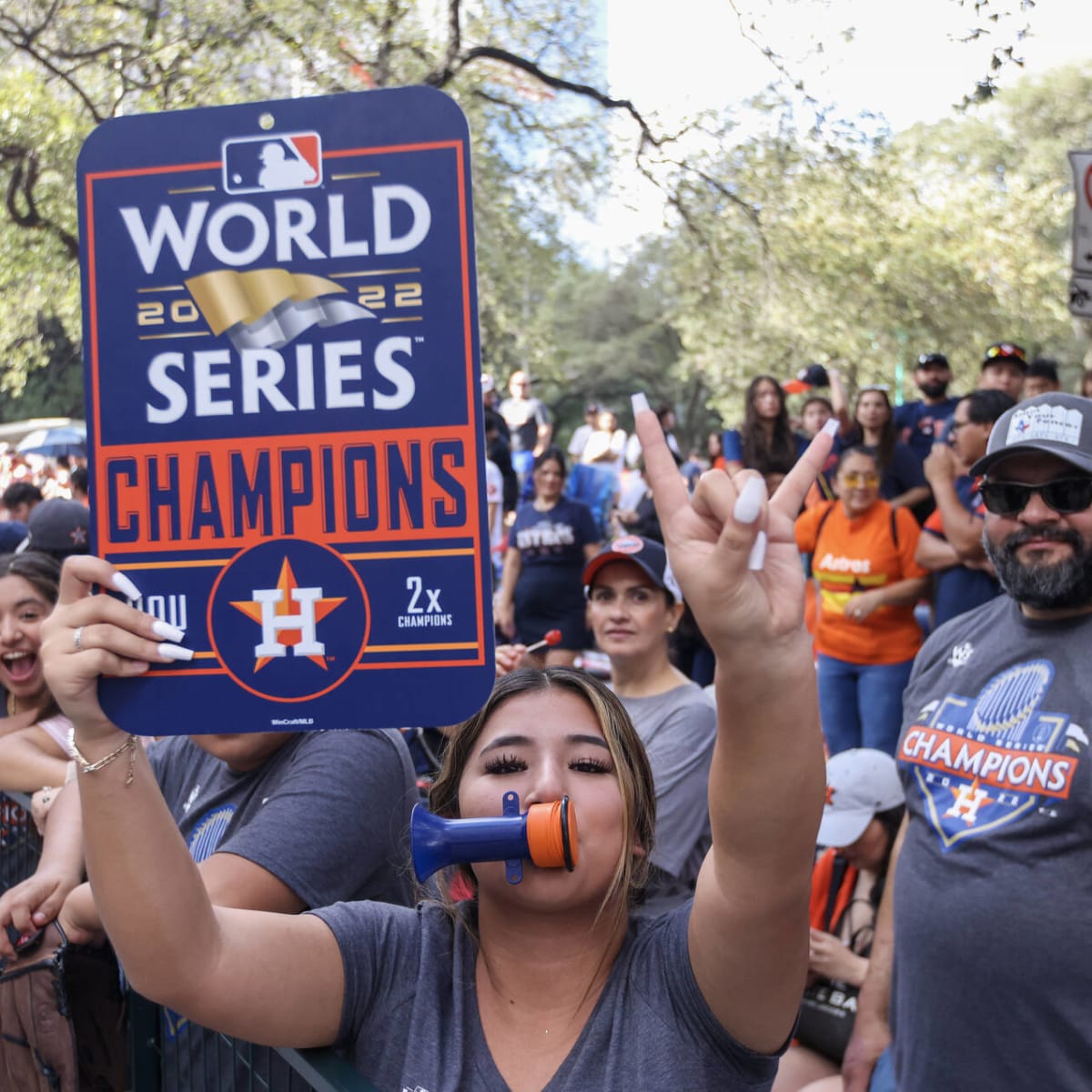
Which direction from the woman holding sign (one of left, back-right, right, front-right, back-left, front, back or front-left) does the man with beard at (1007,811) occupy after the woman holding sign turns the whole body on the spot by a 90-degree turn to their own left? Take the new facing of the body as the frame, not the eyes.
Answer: front-left

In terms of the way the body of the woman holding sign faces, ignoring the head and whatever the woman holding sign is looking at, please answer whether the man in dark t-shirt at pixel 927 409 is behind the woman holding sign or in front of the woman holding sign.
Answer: behind

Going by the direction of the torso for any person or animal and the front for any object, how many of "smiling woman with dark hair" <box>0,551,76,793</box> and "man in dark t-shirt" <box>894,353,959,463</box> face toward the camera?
2

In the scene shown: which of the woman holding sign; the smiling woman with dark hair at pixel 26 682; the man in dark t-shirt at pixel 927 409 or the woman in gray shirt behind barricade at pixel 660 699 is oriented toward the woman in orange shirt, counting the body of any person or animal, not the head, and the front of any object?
the man in dark t-shirt

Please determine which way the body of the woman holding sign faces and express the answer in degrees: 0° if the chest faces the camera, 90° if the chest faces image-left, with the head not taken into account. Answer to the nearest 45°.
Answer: approximately 0°

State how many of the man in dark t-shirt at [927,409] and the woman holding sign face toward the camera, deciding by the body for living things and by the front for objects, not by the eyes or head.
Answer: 2

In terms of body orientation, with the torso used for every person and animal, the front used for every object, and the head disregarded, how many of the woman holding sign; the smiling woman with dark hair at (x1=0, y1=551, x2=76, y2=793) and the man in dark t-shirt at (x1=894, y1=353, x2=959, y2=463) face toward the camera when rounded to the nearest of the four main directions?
3

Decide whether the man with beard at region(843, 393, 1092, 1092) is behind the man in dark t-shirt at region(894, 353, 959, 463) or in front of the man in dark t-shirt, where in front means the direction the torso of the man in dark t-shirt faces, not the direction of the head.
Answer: in front

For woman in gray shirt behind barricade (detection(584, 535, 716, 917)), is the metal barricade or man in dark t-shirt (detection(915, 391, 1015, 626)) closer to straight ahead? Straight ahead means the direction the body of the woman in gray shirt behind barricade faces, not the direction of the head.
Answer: the metal barricade

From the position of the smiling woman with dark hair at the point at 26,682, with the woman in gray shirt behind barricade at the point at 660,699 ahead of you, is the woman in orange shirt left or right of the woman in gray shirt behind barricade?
left

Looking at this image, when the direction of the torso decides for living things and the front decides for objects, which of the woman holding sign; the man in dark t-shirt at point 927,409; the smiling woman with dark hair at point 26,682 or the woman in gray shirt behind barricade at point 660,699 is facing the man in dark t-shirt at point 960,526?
the man in dark t-shirt at point 927,409

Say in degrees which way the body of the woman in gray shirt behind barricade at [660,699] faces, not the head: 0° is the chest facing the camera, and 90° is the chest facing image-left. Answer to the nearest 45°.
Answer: approximately 45°
